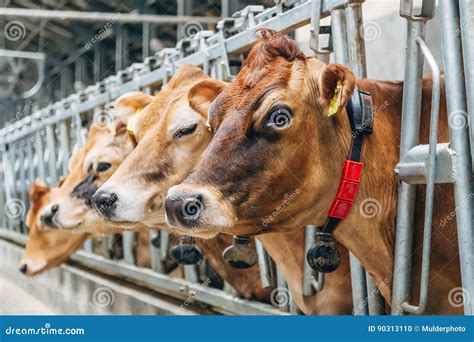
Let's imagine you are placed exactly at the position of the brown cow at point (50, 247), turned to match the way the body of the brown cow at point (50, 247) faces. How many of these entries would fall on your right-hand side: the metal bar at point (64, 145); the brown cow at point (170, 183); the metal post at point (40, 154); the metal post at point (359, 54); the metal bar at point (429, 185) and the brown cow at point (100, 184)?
2

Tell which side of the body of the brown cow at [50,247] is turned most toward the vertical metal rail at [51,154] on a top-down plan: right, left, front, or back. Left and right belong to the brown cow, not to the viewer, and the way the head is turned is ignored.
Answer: right

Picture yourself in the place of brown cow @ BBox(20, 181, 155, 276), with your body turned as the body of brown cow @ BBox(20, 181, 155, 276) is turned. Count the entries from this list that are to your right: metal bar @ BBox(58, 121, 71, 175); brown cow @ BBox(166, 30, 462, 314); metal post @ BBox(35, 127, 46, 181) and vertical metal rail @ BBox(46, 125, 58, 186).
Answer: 3

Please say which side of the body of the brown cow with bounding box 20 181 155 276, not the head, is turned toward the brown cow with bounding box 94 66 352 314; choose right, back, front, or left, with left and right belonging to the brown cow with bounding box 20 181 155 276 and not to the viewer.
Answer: left

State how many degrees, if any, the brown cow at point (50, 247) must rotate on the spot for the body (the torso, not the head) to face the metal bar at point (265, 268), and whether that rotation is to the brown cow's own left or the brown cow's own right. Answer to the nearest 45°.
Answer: approximately 135° to the brown cow's own left

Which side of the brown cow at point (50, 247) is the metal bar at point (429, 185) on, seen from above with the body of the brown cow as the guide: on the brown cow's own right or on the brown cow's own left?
on the brown cow's own left

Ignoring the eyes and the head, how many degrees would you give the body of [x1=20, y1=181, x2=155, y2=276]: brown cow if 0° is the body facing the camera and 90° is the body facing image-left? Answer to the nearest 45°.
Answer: approximately 90°

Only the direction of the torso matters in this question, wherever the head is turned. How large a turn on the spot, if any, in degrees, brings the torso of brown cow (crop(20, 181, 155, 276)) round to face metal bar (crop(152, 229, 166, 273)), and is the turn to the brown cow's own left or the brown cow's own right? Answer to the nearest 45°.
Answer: approximately 135° to the brown cow's own left

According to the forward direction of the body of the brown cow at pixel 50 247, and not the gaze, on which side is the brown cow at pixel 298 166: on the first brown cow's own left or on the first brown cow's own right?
on the first brown cow's own left

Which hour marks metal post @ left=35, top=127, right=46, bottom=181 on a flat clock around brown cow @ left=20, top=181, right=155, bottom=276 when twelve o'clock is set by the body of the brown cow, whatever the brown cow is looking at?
The metal post is roughly at 3 o'clock from the brown cow.
